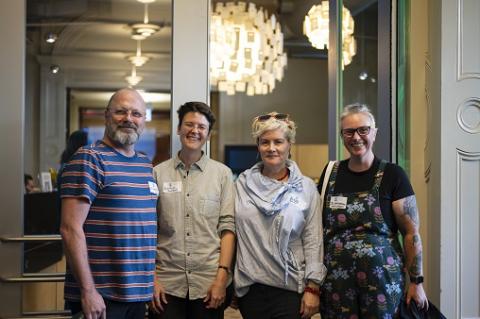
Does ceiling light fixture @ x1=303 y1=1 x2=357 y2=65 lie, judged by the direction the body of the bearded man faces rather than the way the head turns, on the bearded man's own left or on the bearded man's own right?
on the bearded man's own left

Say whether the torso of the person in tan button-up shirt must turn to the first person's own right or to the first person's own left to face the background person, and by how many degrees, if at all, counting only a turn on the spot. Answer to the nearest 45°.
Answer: approximately 135° to the first person's own right

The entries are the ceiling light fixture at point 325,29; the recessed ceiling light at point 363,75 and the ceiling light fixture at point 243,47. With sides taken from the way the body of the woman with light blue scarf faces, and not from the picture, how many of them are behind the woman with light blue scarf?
3

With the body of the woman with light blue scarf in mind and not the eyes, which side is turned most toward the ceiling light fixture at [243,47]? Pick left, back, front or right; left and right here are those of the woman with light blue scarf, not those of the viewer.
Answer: back

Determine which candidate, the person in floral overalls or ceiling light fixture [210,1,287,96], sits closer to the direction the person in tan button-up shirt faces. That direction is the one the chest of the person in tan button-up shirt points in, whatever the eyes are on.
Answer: the person in floral overalls
